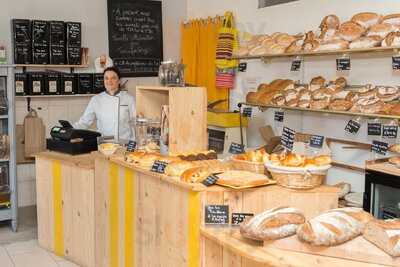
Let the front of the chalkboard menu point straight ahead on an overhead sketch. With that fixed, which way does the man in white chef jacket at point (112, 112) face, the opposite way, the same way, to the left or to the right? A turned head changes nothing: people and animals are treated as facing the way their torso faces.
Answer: the same way

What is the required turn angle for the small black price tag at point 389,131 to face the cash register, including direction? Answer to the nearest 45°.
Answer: approximately 90° to its right

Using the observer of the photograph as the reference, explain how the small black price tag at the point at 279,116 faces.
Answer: facing the viewer

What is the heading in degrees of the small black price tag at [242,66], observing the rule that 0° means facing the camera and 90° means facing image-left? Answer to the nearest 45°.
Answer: approximately 0°

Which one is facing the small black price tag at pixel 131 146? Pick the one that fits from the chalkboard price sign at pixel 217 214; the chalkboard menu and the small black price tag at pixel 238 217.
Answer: the chalkboard menu

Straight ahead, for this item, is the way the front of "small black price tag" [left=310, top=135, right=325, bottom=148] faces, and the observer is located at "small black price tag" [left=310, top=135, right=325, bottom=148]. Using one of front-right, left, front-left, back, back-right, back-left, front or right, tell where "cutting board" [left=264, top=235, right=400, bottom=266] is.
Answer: front

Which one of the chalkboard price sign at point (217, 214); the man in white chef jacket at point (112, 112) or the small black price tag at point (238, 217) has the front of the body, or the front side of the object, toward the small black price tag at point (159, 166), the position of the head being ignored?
the man in white chef jacket

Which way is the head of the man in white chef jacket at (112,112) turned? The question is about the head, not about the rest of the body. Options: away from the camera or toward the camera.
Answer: toward the camera

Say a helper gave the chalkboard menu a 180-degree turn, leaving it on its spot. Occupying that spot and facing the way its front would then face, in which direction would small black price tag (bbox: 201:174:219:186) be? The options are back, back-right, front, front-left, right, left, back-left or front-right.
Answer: back

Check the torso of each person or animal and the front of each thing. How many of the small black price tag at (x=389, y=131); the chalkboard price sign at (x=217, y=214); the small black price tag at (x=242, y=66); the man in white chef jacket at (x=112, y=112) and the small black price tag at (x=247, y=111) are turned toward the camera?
5

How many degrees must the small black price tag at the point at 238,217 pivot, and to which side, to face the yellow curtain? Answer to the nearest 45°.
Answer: approximately 180°

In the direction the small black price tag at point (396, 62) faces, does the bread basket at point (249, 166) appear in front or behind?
in front

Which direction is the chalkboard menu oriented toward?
toward the camera

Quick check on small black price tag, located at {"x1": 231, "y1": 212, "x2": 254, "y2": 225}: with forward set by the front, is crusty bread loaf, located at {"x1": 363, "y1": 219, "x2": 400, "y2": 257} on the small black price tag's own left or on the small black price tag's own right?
on the small black price tag's own left

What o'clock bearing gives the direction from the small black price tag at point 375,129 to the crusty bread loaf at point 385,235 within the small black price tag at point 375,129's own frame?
The crusty bread loaf is roughly at 12 o'clock from the small black price tag.

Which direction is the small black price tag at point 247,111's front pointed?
toward the camera

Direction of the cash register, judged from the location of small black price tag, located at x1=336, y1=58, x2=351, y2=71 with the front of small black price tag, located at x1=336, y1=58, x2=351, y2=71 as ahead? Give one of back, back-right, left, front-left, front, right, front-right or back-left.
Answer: right

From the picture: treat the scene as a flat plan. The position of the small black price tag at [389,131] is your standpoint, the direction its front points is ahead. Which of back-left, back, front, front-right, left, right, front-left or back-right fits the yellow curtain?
back-right

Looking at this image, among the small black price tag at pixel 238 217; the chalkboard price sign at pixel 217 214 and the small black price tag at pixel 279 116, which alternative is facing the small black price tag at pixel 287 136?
the small black price tag at pixel 279 116

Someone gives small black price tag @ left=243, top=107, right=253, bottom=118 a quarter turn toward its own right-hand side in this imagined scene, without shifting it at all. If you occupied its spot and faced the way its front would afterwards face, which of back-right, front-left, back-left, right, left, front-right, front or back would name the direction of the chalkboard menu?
front-right
